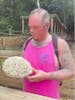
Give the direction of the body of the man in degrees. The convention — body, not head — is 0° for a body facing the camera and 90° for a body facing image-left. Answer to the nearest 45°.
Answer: approximately 45°
